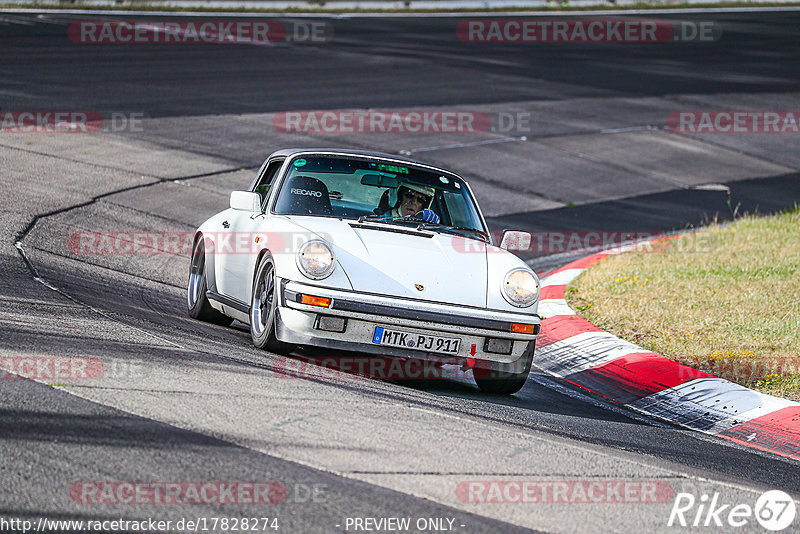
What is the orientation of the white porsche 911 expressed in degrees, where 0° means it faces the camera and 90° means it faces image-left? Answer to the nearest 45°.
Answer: approximately 0°
